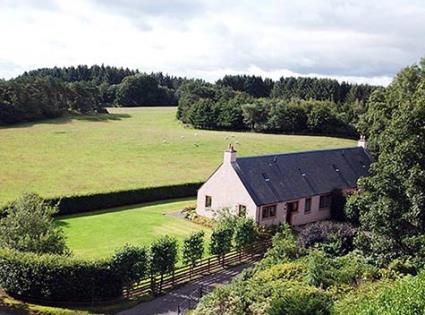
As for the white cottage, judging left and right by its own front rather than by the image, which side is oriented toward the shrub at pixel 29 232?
right

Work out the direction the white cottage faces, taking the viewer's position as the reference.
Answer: facing the viewer and to the right of the viewer

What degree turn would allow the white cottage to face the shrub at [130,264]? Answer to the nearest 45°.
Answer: approximately 45° to its right

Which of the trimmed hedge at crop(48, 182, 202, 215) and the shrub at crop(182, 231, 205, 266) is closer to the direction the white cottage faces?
the shrub

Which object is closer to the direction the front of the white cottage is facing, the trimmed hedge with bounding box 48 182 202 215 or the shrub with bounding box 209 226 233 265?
the shrub

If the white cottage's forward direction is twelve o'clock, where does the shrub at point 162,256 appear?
The shrub is roughly at 2 o'clock from the white cottage.

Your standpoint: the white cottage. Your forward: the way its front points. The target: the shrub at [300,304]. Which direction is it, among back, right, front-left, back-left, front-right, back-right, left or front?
front-right

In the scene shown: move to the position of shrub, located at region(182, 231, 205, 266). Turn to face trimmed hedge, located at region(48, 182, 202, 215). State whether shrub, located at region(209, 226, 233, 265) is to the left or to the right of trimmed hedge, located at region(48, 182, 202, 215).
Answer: right

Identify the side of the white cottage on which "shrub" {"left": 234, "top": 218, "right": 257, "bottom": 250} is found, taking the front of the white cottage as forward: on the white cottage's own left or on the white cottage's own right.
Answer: on the white cottage's own right

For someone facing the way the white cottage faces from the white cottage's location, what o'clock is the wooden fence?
The wooden fence is roughly at 2 o'clock from the white cottage.

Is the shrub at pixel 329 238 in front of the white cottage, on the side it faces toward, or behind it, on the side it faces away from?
in front
